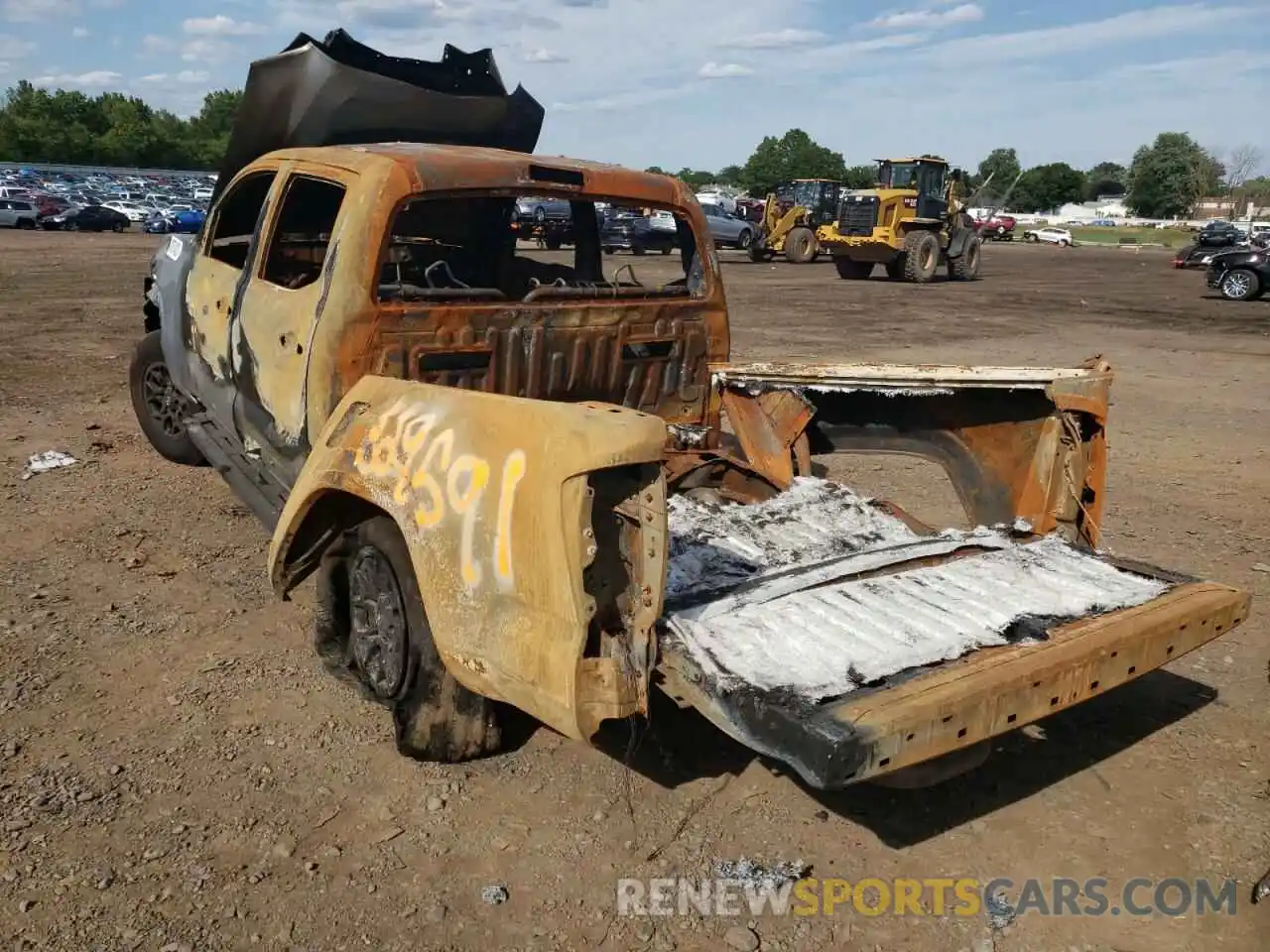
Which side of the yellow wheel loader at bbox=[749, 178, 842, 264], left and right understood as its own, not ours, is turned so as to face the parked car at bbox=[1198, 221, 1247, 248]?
back

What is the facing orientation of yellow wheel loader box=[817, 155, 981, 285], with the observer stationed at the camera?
facing away from the viewer and to the right of the viewer

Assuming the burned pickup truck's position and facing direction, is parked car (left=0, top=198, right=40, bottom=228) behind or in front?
in front

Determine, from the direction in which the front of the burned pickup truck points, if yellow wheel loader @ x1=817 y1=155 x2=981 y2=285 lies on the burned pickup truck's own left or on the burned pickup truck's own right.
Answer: on the burned pickup truck's own right

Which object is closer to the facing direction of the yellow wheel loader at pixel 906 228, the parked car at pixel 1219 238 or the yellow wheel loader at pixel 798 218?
the parked car

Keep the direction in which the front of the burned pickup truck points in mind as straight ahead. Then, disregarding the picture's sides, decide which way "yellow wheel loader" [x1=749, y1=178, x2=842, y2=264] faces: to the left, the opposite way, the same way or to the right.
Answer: to the left

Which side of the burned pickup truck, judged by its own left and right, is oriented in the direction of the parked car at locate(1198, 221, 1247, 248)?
right

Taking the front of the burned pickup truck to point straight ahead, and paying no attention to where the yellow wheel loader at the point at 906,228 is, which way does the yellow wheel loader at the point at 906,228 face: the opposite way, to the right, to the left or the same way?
to the right

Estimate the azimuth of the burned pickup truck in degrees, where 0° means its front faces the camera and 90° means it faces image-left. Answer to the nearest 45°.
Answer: approximately 135°

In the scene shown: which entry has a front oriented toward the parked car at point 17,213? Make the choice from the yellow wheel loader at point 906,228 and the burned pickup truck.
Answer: the burned pickup truck
